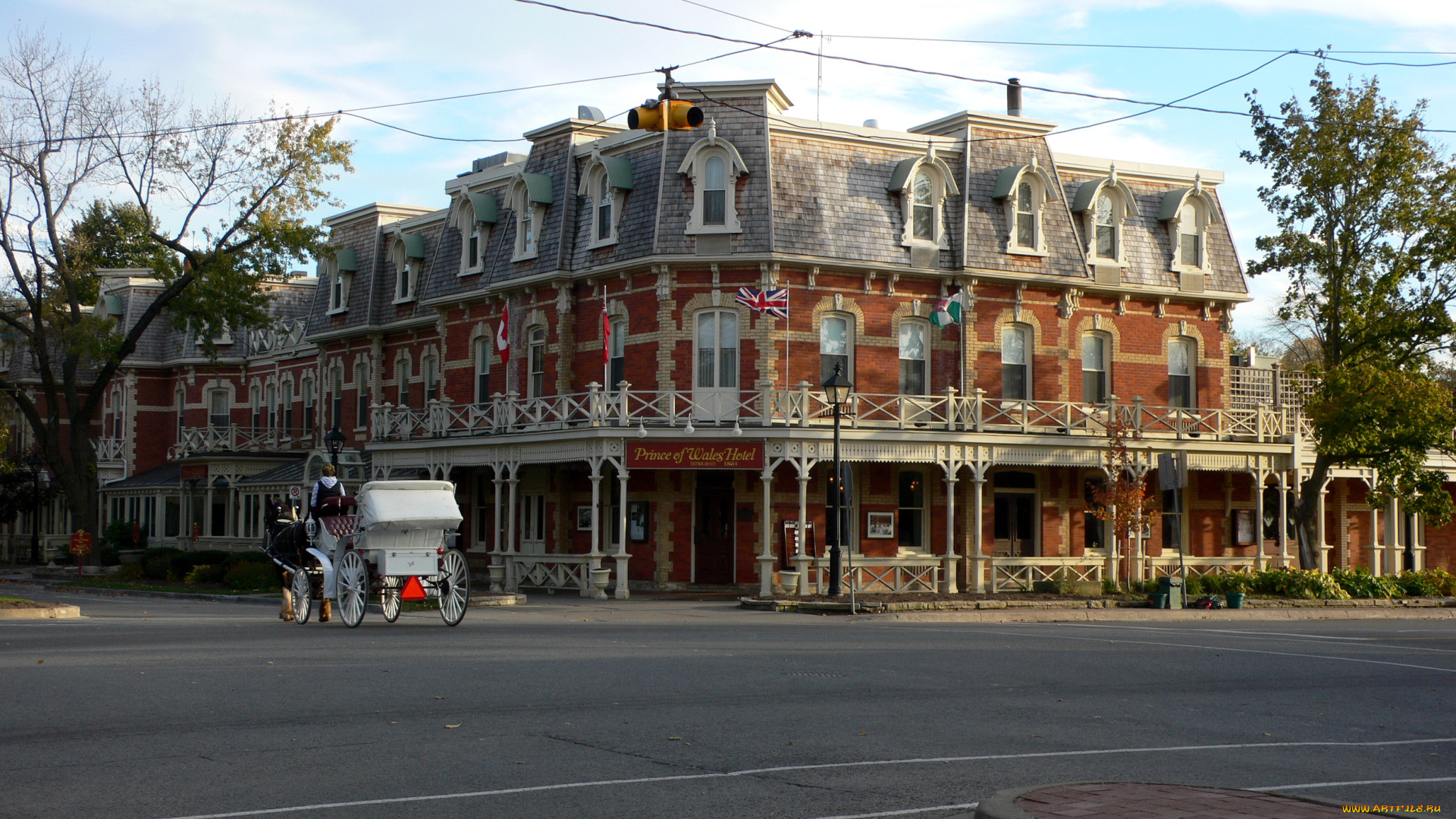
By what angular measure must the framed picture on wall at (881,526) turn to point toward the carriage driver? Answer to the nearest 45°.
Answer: approximately 45° to its right

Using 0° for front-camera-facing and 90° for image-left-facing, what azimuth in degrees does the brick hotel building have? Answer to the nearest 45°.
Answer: approximately 0°

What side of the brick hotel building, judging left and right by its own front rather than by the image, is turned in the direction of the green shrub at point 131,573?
right

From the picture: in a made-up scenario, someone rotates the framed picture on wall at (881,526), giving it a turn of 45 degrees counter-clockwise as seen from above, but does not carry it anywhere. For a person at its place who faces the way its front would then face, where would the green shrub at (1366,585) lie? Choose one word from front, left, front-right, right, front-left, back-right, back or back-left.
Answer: front-left

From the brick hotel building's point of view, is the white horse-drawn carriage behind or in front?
in front

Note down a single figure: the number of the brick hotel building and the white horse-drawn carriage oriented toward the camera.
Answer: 1

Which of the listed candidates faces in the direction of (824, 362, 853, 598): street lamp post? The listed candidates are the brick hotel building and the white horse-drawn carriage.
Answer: the brick hotel building

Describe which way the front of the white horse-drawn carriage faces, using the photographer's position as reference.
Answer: facing away from the viewer and to the left of the viewer

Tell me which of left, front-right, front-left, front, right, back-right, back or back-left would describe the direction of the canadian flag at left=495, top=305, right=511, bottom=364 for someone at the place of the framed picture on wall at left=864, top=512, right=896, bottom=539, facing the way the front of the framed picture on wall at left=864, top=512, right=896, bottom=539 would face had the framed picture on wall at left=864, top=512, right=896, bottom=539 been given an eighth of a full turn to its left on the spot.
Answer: back-right

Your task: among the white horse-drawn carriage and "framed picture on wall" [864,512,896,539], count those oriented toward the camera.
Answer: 1

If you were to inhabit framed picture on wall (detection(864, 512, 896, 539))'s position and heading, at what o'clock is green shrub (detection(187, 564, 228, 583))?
The green shrub is roughly at 3 o'clock from the framed picture on wall.
